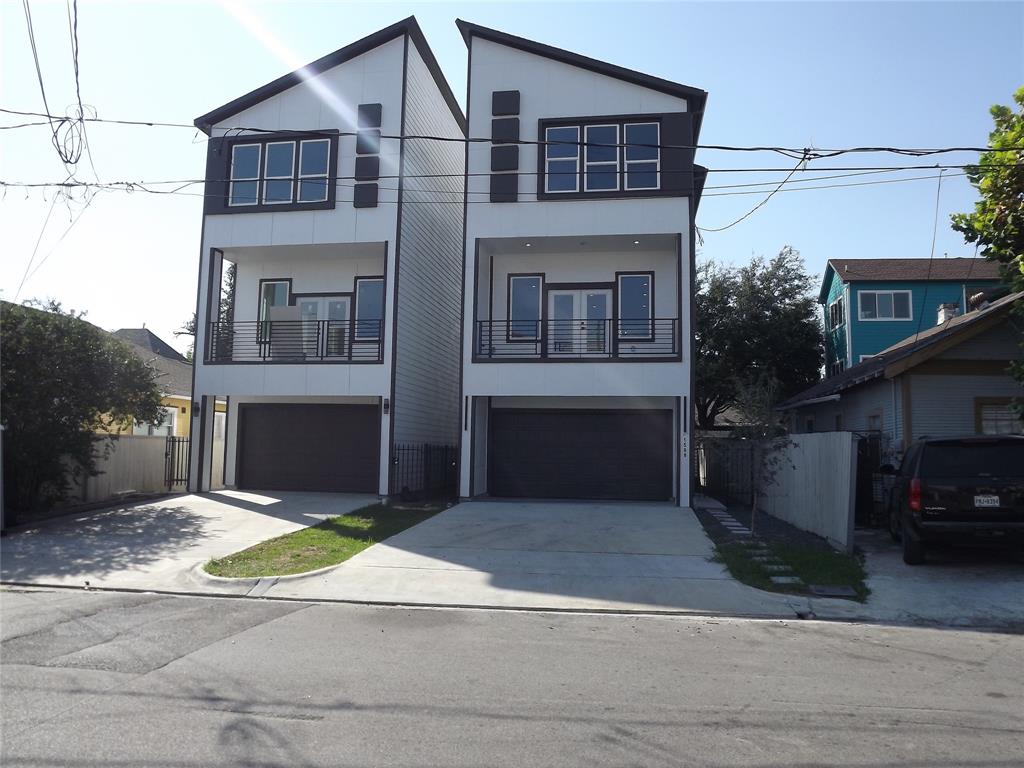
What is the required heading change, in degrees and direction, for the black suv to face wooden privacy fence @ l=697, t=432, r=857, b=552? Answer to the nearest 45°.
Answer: approximately 45° to its left

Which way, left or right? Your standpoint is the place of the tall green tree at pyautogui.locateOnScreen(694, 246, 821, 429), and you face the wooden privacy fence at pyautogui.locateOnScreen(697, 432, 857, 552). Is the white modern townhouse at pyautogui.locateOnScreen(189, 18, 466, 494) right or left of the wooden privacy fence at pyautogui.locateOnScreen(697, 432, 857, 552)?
right

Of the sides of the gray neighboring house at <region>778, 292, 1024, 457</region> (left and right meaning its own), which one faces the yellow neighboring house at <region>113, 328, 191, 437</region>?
right

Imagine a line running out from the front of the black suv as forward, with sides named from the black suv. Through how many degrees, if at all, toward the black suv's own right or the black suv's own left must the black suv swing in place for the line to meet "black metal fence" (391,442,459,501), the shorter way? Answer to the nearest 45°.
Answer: approximately 90° to the black suv's own left

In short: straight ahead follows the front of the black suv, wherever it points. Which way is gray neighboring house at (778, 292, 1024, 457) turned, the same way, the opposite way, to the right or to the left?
the opposite way

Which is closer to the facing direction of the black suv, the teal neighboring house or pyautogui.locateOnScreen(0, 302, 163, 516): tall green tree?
the teal neighboring house

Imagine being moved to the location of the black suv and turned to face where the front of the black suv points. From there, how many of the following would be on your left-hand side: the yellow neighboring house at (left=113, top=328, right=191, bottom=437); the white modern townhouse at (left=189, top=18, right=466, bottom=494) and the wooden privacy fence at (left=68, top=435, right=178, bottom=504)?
3

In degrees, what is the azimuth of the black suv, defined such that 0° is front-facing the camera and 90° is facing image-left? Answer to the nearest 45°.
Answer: approximately 180°

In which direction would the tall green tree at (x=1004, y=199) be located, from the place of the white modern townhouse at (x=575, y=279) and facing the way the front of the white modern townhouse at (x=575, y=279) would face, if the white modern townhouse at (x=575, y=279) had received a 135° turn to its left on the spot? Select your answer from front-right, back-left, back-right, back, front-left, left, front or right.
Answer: right

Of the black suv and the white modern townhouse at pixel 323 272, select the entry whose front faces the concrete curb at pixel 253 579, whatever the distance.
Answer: the white modern townhouse

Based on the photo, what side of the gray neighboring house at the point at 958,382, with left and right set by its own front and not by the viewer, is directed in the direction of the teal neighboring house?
back

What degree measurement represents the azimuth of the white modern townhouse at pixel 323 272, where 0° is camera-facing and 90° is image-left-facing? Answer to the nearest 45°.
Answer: approximately 0°

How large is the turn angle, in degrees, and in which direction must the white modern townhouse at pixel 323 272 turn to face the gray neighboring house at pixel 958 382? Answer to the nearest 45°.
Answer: approximately 45° to its left

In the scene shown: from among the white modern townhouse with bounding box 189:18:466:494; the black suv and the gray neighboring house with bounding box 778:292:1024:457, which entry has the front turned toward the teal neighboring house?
the black suv
